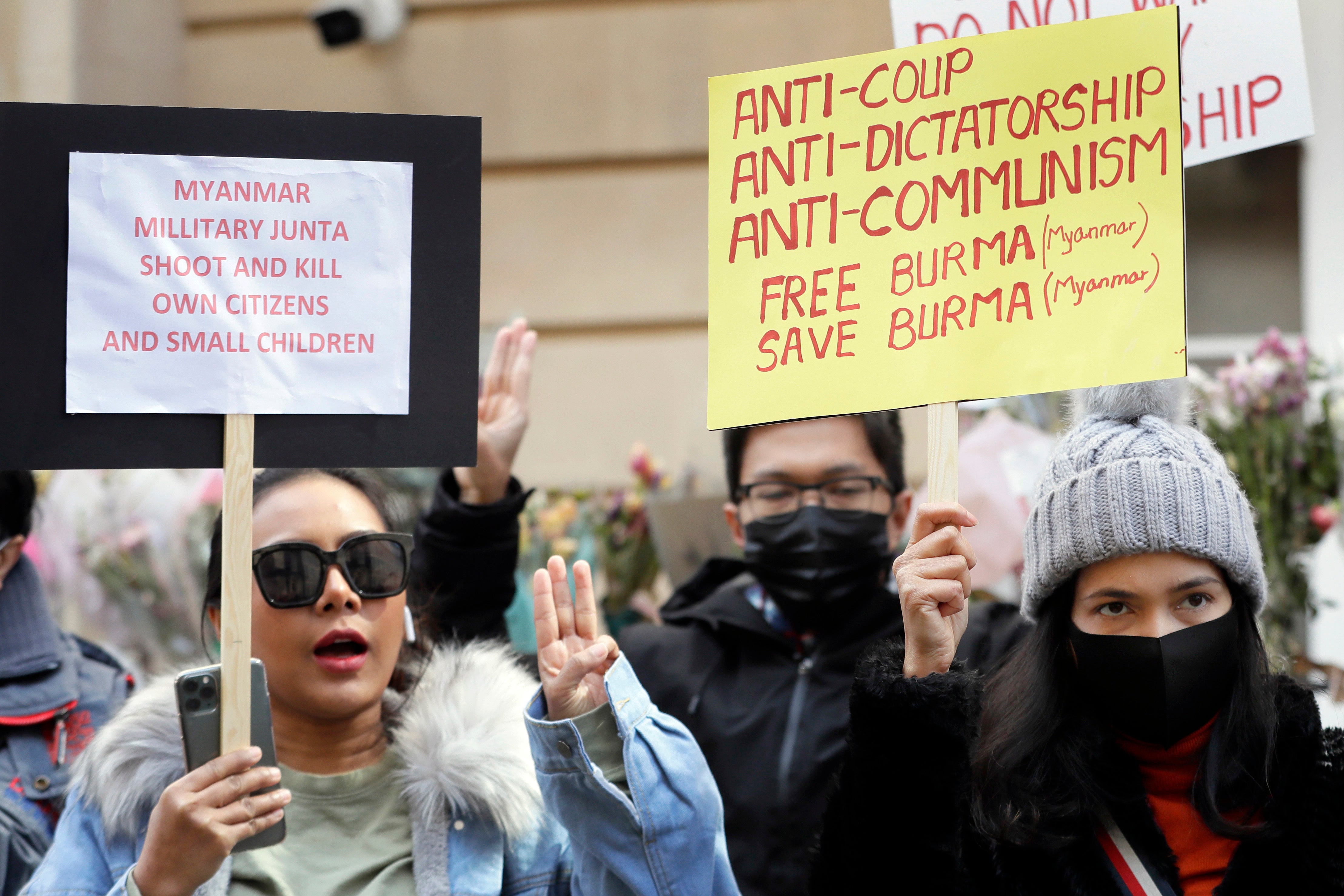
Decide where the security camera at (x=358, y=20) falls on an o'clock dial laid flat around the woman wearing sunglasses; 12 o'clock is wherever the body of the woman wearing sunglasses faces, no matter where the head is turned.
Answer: The security camera is roughly at 6 o'clock from the woman wearing sunglasses.

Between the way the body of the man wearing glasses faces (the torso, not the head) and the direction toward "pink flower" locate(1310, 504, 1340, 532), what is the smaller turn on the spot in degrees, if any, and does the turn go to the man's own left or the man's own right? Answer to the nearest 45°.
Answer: approximately 135° to the man's own left

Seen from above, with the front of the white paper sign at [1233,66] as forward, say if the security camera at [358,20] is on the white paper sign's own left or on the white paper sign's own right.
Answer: on the white paper sign's own right

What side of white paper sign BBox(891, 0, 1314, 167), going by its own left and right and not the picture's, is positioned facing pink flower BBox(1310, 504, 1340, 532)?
back

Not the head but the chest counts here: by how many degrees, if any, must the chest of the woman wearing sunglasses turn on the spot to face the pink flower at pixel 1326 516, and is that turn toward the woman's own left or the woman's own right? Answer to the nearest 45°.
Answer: approximately 90° to the woman's own left
